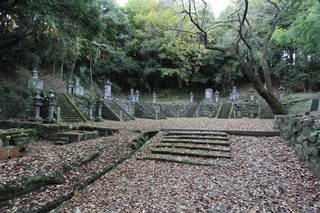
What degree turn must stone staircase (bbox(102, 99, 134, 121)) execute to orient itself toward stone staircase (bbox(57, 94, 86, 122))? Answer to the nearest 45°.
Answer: approximately 90° to its right

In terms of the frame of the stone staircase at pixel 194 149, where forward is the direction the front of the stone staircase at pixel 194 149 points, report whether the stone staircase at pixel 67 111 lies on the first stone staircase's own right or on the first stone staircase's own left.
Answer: on the first stone staircase's own right

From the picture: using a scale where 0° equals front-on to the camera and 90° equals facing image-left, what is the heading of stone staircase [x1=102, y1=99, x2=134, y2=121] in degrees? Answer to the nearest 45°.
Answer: approximately 315°

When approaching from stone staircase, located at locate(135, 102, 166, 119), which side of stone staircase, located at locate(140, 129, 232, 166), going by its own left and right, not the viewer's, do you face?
back

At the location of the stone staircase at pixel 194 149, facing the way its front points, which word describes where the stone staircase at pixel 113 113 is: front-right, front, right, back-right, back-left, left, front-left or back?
back-right
